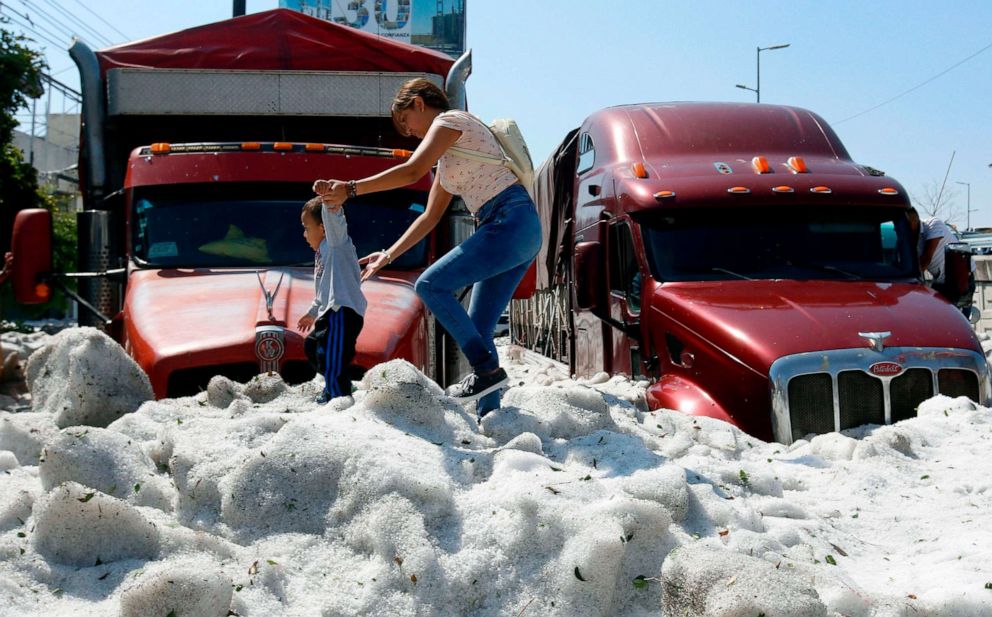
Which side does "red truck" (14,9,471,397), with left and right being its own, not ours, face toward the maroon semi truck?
left

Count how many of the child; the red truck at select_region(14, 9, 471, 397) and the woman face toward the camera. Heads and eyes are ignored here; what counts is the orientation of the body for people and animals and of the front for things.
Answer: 1

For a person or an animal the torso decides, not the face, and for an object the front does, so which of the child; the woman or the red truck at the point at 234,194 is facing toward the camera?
the red truck

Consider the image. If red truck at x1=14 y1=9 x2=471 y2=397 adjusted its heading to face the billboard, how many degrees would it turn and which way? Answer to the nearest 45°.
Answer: approximately 180°

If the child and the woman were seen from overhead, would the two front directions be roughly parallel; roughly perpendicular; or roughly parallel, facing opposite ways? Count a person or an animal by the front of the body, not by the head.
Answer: roughly parallel

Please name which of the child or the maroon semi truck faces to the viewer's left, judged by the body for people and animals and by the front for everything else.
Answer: the child

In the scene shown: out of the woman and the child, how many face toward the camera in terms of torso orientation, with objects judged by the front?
0

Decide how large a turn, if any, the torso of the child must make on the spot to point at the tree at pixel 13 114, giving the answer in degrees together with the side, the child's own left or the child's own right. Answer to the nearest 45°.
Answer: approximately 90° to the child's own right

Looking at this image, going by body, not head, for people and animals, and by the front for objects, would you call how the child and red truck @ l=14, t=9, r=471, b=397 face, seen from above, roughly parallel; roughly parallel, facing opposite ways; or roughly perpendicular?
roughly perpendicular

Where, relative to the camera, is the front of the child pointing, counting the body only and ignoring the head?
to the viewer's left

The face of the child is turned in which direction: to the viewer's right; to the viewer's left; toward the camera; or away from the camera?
to the viewer's left

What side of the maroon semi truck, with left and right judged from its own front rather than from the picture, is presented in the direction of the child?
right

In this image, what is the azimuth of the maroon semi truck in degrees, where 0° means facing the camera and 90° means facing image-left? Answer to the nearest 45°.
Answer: approximately 315°

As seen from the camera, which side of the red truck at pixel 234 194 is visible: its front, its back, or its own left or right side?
front

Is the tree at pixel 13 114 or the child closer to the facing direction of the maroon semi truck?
the child

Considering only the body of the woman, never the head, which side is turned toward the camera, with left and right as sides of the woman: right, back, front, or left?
left

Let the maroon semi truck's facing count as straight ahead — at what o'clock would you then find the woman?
The woman is roughly at 2 o'clock from the maroon semi truck.
